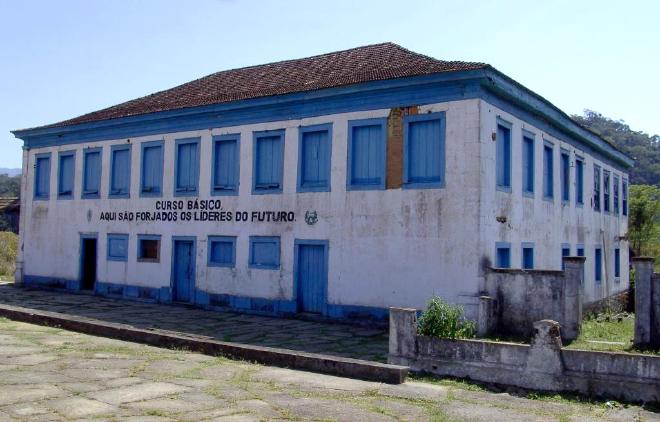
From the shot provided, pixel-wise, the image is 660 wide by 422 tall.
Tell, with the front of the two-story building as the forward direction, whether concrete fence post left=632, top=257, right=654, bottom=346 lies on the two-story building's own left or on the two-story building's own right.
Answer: on the two-story building's own left

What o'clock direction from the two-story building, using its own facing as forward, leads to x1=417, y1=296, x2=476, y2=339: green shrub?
The green shrub is roughly at 10 o'clock from the two-story building.

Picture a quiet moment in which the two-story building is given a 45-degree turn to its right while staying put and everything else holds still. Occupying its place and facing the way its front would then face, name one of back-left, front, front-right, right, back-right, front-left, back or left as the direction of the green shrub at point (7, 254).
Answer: front-right

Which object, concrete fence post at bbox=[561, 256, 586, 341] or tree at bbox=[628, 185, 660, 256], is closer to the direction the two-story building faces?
the concrete fence post

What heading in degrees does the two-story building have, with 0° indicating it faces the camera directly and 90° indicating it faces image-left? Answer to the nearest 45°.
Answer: approximately 45°

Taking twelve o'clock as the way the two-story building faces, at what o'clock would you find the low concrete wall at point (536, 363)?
The low concrete wall is roughly at 10 o'clock from the two-story building.

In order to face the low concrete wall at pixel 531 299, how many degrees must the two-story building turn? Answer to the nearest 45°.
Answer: approximately 90° to its left
